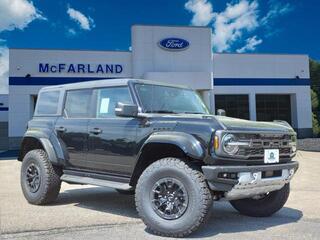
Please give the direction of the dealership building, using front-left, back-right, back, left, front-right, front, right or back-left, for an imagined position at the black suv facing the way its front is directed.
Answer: back-left

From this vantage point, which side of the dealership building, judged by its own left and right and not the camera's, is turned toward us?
front

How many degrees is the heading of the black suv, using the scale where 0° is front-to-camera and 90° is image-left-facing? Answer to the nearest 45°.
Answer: approximately 315°

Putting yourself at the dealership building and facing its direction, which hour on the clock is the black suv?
The black suv is roughly at 12 o'clock from the dealership building.
